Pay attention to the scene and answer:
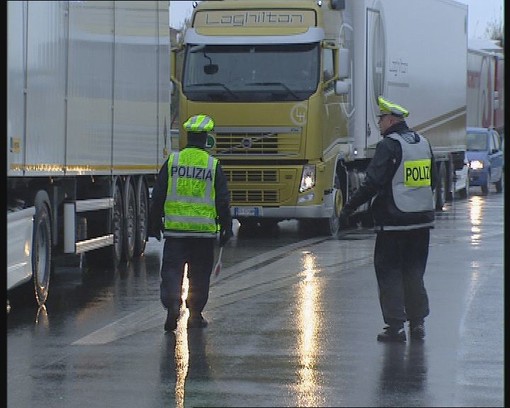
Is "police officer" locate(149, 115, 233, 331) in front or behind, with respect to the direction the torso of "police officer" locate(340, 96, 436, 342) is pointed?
in front

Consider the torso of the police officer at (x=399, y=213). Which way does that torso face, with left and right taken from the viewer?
facing away from the viewer and to the left of the viewer

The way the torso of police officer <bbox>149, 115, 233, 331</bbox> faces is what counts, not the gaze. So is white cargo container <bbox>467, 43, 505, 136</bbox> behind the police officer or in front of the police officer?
in front

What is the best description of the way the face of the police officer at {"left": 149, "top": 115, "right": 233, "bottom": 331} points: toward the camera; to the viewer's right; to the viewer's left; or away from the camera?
away from the camera

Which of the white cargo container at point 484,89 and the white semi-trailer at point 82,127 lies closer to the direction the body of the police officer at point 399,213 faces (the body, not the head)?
the white semi-trailer

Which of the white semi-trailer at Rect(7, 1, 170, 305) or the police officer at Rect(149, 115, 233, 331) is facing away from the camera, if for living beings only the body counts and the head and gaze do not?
the police officer

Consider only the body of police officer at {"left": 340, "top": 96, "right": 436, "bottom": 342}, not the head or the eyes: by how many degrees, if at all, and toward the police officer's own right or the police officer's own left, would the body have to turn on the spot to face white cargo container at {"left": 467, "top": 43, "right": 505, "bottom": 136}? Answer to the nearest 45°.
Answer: approximately 45° to the police officer's own right

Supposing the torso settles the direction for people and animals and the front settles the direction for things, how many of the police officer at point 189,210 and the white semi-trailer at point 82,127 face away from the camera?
1

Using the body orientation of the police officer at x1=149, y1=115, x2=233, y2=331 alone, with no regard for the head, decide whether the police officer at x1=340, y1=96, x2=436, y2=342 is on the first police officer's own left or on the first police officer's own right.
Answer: on the first police officer's own right

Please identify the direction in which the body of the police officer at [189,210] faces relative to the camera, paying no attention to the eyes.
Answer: away from the camera
